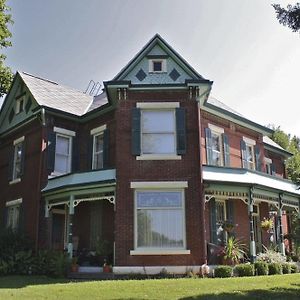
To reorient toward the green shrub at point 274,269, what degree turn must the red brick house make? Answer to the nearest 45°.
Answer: approximately 90° to its left

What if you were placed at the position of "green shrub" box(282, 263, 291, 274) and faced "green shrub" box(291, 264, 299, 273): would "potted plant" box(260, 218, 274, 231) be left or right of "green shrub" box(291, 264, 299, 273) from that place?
left

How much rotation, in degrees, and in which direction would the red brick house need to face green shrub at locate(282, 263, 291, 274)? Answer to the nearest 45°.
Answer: approximately 90° to its left

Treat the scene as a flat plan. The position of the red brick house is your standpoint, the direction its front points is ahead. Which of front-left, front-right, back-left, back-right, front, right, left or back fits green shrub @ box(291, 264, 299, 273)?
left

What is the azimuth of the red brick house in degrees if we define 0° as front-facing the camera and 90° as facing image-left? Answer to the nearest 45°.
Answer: approximately 0°

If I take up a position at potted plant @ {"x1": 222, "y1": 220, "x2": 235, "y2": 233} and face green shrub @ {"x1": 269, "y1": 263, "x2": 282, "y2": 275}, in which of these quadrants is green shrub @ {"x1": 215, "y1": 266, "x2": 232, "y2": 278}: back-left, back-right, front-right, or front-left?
front-right
